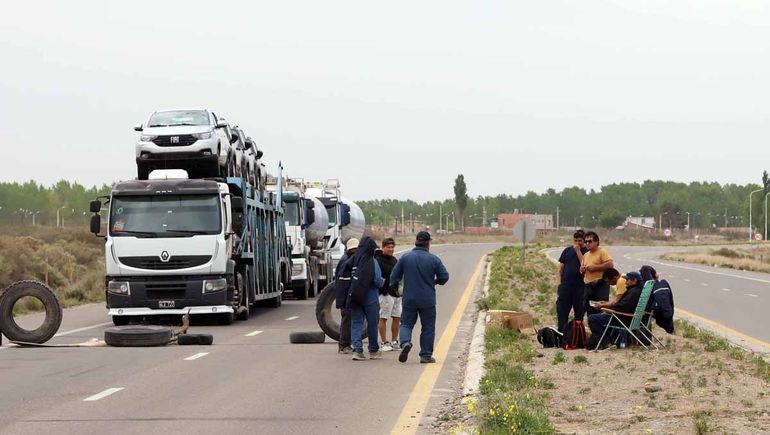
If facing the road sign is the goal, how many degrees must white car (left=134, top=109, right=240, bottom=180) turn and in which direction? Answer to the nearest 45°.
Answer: approximately 135° to its left

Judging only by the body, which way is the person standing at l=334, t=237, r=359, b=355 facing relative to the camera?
to the viewer's right

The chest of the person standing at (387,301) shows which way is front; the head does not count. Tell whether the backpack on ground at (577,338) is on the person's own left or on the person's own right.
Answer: on the person's own left

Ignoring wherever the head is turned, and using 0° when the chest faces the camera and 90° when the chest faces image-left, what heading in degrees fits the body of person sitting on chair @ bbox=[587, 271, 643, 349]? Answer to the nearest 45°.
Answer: approximately 90°

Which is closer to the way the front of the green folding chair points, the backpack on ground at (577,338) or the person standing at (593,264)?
the backpack on ground

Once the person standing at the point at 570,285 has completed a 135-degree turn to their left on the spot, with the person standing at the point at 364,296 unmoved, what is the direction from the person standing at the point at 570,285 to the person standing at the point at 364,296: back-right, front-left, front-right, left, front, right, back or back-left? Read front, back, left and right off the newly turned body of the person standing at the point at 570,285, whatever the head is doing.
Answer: back-left

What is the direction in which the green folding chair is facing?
to the viewer's left

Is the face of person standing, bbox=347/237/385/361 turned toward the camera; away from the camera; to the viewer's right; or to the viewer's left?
away from the camera

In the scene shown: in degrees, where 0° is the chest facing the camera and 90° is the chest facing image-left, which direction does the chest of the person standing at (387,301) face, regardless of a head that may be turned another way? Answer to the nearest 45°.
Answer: approximately 0°

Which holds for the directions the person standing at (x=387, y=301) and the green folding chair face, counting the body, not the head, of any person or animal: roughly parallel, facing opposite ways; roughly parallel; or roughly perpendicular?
roughly perpendicular

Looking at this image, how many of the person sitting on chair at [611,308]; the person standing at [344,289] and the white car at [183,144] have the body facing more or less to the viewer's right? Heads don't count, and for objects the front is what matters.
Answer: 1

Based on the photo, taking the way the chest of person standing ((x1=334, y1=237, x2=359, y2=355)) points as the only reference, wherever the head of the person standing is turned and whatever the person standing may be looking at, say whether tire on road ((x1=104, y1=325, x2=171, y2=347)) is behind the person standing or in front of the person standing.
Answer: behind

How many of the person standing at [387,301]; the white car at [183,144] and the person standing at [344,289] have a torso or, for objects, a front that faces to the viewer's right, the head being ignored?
1

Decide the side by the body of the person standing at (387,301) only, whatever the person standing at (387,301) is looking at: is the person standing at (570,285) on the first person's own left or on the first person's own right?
on the first person's own left
